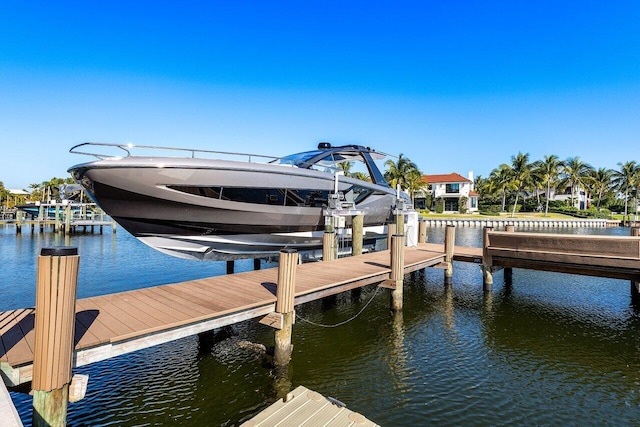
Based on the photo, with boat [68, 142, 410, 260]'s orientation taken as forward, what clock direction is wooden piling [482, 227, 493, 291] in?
The wooden piling is roughly at 8 o'clock from the boat.

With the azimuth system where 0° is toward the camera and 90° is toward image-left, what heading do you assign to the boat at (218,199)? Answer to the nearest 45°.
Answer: approximately 45°

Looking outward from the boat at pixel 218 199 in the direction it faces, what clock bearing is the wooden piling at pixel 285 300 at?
The wooden piling is roughly at 10 o'clock from the boat.

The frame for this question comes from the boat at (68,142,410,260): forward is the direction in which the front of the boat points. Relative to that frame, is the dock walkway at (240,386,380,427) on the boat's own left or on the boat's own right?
on the boat's own left

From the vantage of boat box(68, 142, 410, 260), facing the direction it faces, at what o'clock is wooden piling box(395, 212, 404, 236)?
The wooden piling is roughly at 7 o'clock from the boat.

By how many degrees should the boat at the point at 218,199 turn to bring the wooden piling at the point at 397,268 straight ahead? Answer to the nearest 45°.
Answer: approximately 90° to its left

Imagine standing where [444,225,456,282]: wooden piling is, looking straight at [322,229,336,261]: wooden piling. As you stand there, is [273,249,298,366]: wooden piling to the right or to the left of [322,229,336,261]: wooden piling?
left

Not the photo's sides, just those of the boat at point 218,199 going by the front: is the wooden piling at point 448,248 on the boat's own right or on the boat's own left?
on the boat's own left

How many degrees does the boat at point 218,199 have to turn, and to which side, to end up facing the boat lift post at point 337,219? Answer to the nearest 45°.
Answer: approximately 135° to its left

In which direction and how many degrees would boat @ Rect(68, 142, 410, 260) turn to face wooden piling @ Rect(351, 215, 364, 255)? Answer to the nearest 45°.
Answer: approximately 135° to its left
